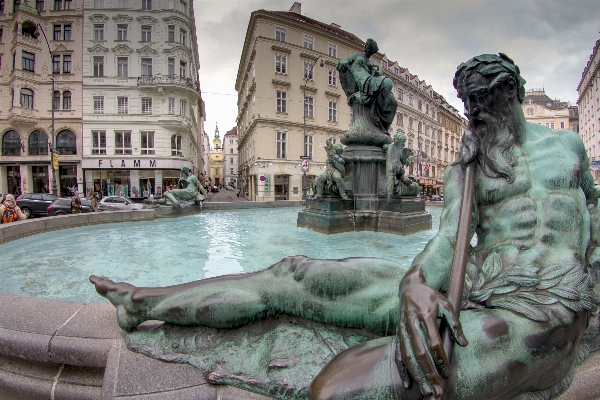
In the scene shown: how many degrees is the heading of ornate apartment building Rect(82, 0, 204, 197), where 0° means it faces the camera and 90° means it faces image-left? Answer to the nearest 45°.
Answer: approximately 0°

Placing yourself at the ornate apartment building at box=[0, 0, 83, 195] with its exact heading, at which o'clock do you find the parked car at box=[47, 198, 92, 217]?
The parked car is roughly at 12 o'clock from the ornate apartment building.

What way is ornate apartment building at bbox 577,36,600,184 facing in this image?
to the viewer's left

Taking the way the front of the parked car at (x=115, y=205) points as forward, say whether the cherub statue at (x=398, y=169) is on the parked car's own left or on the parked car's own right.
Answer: on the parked car's own right

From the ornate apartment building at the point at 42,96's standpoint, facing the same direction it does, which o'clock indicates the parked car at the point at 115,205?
The parked car is roughly at 12 o'clock from the ornate apartment building.
